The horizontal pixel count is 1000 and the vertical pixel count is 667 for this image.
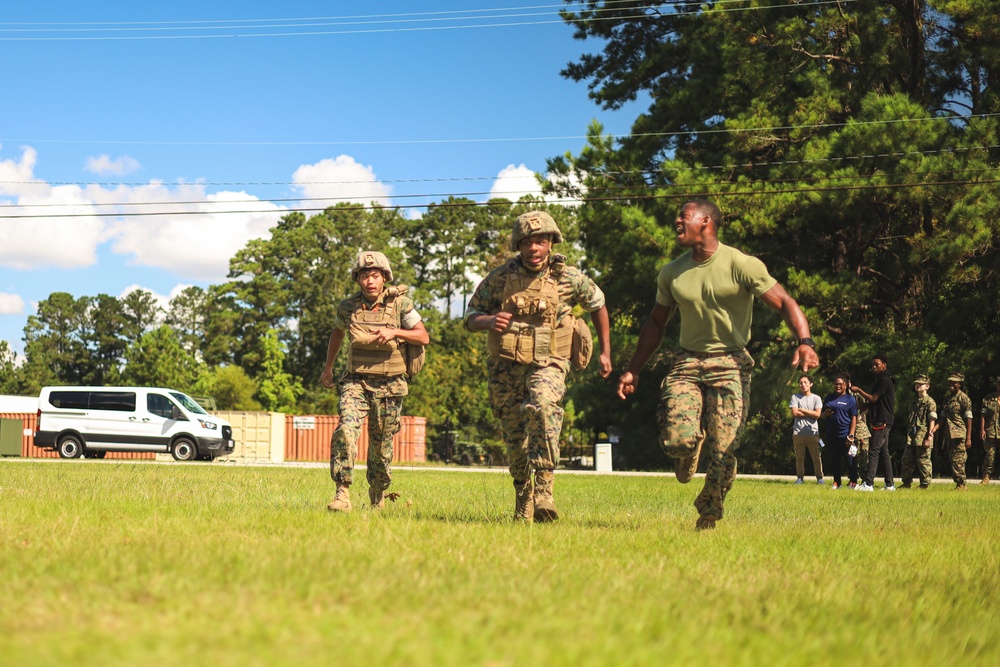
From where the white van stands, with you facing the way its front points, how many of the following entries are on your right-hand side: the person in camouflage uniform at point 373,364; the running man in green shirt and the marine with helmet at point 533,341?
3

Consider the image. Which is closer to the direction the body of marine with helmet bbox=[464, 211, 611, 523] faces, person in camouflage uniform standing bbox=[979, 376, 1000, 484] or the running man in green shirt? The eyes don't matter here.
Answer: the running man in green shirt

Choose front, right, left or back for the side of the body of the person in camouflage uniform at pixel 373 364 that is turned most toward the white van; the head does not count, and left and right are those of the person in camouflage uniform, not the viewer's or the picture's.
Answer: back

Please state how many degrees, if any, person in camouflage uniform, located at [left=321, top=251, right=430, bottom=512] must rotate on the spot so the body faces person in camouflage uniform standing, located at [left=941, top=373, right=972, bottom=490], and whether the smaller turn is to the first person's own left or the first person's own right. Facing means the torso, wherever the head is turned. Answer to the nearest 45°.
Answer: approximately 135° to the first person's own left

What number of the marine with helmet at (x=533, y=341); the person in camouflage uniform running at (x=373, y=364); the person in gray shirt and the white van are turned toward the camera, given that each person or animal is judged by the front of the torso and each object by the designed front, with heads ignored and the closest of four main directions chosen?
3

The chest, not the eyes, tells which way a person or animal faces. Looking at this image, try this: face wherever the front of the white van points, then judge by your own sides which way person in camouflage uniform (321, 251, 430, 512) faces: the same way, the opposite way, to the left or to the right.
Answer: to the right

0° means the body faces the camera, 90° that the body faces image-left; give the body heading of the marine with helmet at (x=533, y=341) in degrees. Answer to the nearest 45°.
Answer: approximately 0°

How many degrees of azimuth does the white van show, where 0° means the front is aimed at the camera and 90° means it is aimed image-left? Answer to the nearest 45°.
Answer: approximately 270°

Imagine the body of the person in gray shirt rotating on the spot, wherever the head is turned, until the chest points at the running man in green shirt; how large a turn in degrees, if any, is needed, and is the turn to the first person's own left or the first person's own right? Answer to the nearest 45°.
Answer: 0° — they already face them

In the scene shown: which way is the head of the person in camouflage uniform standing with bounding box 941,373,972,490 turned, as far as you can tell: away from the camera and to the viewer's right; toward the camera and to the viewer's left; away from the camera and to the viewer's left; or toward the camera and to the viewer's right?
toward the camera and to the viewer's left

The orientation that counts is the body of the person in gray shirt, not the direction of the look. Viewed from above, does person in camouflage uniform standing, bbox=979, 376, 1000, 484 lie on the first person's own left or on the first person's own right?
on the first person's own left

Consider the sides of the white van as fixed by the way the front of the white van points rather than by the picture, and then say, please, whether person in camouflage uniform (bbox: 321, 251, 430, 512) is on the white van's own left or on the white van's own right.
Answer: on the white van's own right
